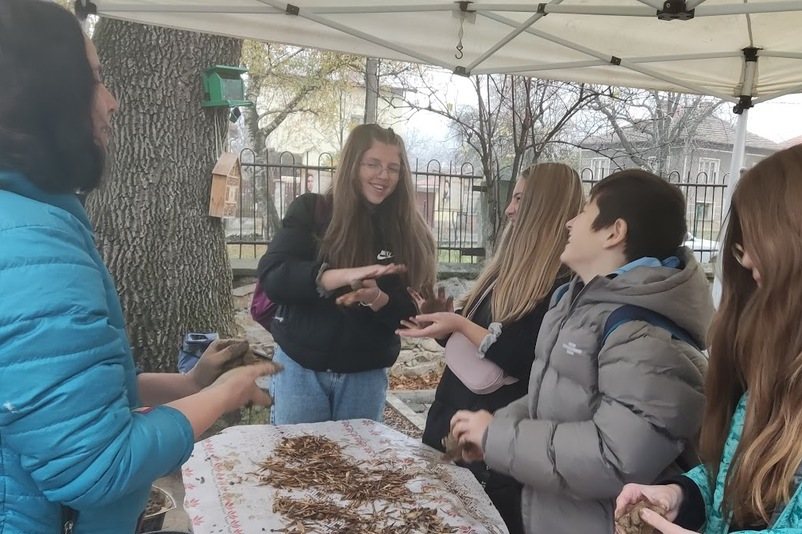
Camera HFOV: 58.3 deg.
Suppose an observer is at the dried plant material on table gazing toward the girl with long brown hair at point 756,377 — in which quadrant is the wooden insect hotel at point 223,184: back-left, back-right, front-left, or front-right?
back-left

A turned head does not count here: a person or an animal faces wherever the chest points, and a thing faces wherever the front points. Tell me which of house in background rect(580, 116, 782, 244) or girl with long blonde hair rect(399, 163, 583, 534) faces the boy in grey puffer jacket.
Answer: the house in background

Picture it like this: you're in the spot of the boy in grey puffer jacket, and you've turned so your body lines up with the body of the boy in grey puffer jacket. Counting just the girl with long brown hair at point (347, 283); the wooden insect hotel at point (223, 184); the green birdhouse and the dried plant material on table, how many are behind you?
0

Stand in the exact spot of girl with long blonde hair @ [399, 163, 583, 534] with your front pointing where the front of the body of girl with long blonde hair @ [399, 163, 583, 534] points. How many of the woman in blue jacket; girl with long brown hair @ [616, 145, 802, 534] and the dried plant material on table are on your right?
0

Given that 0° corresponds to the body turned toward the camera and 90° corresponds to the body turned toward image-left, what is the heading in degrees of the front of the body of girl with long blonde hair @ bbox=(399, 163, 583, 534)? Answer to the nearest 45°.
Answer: approximately 90°

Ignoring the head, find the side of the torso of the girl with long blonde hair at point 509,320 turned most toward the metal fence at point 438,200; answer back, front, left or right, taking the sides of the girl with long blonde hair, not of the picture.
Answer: right

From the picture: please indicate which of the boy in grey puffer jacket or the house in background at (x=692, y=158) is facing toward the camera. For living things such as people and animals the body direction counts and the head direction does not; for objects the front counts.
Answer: the house in background

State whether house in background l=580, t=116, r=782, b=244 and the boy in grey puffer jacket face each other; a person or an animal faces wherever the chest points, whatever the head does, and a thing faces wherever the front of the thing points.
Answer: no

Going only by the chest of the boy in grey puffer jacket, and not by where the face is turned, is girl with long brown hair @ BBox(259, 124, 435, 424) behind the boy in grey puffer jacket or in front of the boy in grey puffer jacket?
in front

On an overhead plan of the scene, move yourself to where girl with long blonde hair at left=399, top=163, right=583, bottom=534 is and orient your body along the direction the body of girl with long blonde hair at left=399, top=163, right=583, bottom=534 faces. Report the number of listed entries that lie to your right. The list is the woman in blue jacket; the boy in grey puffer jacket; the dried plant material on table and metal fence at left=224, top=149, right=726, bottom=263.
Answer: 1

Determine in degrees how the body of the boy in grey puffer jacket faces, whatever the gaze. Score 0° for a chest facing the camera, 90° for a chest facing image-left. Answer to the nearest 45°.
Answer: approximately 90°

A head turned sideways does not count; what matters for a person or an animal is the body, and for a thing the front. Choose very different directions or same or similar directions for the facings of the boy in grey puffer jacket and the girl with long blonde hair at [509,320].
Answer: same or similar directions

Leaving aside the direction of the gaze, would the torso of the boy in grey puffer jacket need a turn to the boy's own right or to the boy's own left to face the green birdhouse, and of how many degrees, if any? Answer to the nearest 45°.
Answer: approximately 45° to the boy's own right

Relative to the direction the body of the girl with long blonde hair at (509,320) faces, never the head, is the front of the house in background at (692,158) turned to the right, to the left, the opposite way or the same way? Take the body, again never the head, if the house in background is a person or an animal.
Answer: to the left

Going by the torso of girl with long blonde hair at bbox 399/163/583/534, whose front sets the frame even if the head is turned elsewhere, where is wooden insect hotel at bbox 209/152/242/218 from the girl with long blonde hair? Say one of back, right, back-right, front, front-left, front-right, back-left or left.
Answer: front-right

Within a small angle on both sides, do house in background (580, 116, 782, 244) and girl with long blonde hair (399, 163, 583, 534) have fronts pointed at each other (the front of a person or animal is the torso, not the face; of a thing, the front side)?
no

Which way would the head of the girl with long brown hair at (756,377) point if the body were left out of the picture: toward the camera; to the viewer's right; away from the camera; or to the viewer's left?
to the viewer's left

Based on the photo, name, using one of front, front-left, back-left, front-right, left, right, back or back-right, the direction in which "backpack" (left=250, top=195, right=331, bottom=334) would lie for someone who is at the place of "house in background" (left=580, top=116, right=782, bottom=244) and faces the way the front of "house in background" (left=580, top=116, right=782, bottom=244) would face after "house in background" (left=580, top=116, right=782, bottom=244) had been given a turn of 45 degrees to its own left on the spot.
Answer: front-right

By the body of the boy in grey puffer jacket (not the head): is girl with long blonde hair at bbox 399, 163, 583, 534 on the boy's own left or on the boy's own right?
on the boy's own right

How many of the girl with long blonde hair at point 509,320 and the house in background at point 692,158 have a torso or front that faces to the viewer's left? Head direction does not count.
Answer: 1
